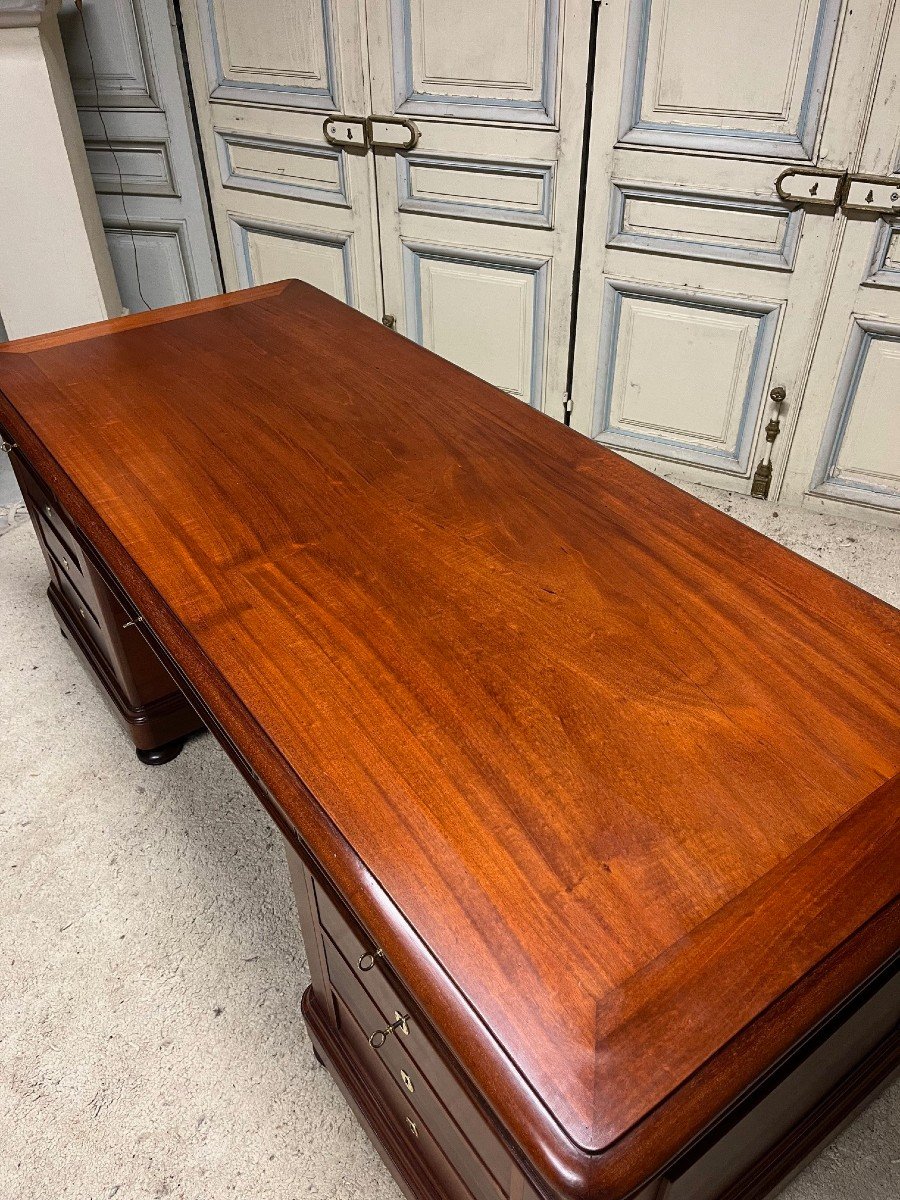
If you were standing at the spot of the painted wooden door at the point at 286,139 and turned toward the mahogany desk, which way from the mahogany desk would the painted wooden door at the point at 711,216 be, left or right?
left

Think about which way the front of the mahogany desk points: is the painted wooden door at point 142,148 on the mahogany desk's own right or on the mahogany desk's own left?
on the mahogany desk's own right

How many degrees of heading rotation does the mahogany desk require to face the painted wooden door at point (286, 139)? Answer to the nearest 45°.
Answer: approximately 135° to its right

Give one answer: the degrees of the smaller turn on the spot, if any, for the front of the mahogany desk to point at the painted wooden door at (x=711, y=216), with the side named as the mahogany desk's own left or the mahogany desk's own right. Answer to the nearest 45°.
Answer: approximately 135° to the mahogany desk's own right

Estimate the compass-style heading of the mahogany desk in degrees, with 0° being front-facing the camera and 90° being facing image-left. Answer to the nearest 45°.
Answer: approximately 45°

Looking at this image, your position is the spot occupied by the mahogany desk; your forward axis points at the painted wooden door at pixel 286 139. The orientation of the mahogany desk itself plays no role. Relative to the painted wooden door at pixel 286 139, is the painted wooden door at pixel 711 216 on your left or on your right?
right

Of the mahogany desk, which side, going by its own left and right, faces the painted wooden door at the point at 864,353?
back

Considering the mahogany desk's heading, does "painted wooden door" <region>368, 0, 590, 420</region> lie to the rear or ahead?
to the rear
